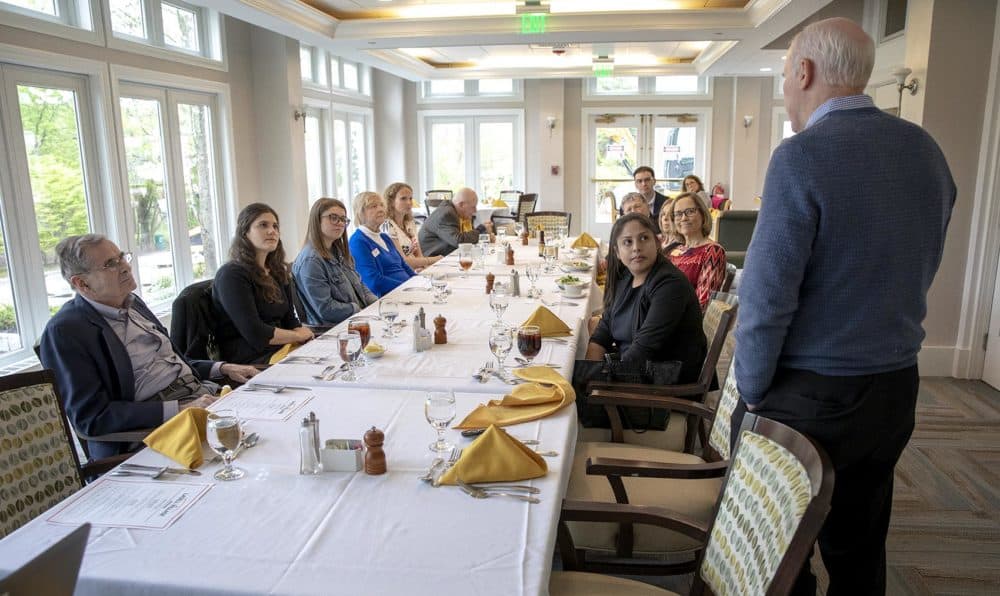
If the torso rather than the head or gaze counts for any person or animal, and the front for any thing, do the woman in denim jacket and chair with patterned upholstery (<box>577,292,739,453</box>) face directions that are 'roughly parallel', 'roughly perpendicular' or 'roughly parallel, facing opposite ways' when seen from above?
roughly parallel, facing opposite ways

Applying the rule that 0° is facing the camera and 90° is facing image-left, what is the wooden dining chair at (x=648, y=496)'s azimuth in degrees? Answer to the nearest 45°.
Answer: approximately 90°

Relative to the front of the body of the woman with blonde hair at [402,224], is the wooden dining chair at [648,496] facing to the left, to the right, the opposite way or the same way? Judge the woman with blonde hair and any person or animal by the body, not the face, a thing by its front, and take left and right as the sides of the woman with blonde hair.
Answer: the opposite way

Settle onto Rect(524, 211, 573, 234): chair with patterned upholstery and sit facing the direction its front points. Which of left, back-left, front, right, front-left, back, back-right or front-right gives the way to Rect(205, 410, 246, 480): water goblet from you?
front

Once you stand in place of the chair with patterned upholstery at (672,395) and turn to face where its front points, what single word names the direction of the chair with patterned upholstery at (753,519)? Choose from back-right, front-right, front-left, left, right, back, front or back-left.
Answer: left

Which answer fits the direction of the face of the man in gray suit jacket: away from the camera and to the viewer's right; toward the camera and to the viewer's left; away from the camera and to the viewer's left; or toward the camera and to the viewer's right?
toward the camera and to the viewer's right

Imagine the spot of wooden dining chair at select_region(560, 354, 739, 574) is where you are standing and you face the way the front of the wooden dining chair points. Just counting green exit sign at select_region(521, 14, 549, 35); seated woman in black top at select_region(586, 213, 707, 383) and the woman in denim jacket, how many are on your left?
0

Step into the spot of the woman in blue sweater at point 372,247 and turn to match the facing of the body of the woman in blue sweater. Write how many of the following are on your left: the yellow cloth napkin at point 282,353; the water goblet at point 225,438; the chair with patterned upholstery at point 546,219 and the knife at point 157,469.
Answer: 1

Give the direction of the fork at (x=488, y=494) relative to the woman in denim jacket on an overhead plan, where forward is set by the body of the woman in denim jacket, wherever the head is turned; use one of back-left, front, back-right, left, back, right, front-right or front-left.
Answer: front-right

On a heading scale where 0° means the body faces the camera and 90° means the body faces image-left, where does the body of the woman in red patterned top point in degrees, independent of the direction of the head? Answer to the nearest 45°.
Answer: approximately 45°

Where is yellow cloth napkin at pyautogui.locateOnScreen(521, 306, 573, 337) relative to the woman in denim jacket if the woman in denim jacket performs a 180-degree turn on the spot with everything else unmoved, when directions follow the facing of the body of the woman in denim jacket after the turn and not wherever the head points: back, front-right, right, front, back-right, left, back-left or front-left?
back

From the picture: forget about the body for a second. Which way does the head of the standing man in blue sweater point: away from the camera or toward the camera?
away from the camera

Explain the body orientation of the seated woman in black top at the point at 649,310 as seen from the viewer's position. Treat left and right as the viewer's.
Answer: facing the viewer and to the left of the viewer

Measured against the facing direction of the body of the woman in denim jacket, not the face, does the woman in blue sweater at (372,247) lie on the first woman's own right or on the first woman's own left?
on the first woman's own left

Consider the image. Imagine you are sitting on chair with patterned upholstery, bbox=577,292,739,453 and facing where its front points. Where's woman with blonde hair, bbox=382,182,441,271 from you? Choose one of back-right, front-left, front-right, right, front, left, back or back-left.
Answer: front-right

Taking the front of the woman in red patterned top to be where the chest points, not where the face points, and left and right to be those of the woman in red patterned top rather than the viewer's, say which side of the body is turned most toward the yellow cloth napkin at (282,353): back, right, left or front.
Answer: front

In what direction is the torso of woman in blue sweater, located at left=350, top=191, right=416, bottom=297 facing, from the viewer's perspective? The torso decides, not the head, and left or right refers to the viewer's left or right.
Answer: facing the viewer and to the right of the viewer

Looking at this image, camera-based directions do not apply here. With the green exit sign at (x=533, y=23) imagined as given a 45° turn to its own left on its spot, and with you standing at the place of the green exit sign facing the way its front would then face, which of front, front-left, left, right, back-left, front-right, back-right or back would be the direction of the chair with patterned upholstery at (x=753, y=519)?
front-right

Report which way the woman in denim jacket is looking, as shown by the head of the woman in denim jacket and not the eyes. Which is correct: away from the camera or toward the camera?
toward the camera

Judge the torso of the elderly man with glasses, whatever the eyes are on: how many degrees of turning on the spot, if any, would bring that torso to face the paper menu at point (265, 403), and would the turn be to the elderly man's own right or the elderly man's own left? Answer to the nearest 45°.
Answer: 0° — they already face it
